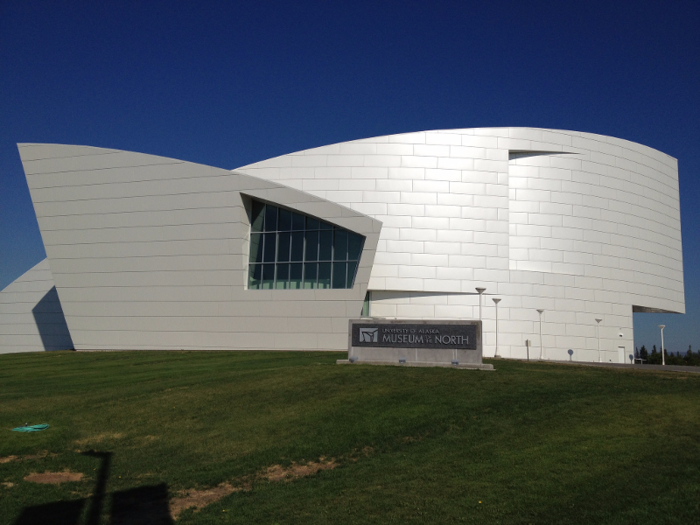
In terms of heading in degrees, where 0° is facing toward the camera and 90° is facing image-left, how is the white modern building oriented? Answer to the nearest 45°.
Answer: approximately 0°
